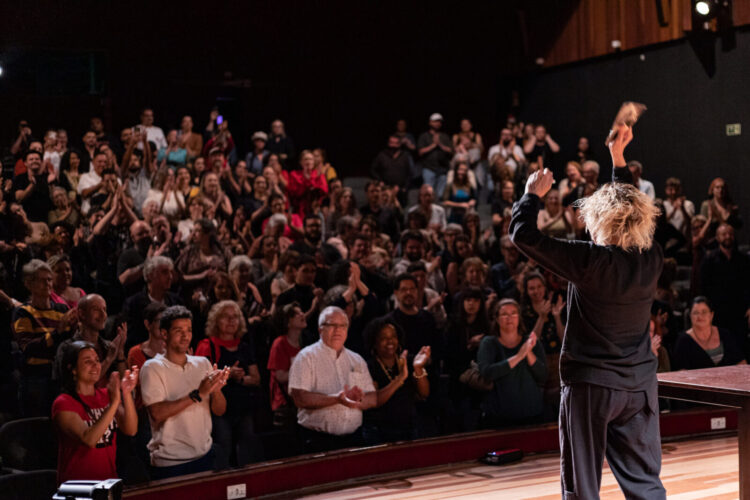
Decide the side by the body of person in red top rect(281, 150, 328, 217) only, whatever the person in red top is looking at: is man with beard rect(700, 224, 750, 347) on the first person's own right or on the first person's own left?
on the first person's own left

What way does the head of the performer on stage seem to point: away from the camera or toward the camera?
away from the camera

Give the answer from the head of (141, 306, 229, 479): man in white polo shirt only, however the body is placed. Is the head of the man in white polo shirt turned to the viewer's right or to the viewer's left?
to the viewer's right

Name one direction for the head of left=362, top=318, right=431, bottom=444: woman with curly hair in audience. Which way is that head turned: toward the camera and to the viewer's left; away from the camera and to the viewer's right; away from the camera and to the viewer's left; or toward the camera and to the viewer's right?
toward the camera and to the viewer's right

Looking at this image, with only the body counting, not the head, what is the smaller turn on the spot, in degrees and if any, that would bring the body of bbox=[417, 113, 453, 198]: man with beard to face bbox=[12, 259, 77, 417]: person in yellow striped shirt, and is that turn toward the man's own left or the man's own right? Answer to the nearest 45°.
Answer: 0° — they already face them

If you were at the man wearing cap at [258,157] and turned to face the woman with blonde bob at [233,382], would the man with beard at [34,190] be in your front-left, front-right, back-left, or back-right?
front-right

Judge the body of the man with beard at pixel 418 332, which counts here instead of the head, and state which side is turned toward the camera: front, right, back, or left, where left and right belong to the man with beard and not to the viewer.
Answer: front

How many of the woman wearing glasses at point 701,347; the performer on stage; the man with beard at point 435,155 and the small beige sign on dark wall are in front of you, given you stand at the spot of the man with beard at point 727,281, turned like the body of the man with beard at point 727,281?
2

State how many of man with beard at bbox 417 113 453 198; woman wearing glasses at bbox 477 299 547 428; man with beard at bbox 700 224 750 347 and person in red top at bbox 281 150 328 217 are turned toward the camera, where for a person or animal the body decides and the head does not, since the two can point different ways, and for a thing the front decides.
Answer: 4

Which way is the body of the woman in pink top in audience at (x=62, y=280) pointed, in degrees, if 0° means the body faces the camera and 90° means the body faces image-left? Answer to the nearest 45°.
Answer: approximately 315°

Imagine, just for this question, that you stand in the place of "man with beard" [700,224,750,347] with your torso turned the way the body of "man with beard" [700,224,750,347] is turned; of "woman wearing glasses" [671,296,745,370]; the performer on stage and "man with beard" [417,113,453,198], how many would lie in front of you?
2

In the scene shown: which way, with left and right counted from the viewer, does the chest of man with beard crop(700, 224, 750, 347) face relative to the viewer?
facing the viewer

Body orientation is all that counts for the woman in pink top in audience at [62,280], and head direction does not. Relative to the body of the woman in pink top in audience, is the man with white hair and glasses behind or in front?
in front

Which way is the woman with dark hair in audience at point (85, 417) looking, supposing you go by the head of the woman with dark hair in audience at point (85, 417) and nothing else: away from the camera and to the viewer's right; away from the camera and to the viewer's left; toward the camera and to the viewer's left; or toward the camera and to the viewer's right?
toward the camera and to the viewer's right

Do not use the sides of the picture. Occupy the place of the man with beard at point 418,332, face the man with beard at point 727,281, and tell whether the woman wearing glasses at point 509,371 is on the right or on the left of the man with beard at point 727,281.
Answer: right

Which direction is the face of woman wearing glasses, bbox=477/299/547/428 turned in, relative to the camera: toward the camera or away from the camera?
toward the camera

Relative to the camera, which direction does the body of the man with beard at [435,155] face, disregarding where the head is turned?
toward the camera

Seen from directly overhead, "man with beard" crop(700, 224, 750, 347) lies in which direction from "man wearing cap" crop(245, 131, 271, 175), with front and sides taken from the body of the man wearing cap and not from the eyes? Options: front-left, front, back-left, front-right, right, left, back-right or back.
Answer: front
